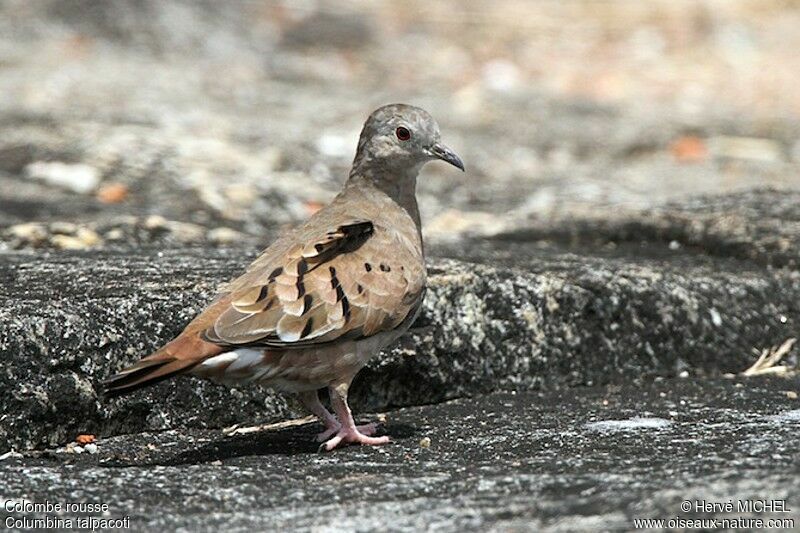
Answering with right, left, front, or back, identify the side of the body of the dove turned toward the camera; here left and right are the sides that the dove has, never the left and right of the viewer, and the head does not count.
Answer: right
